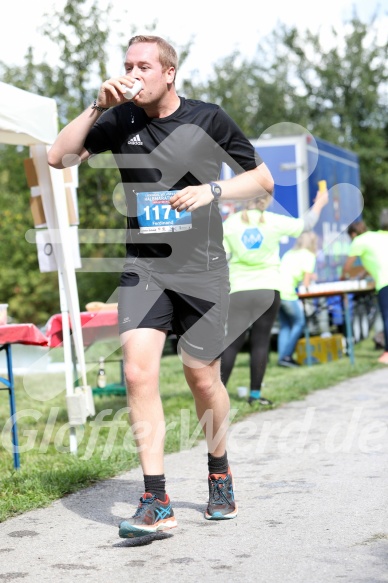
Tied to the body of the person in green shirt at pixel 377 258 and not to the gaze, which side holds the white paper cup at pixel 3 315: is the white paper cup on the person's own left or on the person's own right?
on the person's own left

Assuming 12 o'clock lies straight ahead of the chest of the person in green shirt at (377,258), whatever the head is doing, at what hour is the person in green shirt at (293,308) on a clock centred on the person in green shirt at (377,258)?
the person in green shirt at (293,308) is roughly at 11 o'clock from the person in green shirt at (377,258).

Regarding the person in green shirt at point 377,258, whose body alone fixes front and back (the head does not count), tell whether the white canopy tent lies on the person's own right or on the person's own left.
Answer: on the person's own left

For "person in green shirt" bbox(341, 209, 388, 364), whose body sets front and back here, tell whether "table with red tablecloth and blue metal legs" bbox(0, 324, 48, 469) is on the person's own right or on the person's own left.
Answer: on the person's own left

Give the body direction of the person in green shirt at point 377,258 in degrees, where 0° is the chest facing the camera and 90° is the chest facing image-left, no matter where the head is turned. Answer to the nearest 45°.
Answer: approximately 135°
